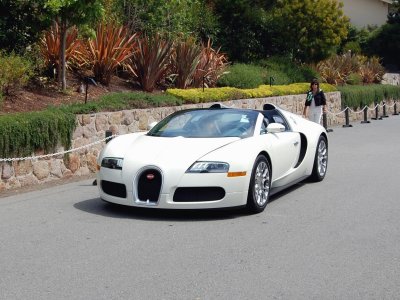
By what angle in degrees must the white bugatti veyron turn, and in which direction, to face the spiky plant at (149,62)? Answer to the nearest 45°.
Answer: approximately 135° to its right

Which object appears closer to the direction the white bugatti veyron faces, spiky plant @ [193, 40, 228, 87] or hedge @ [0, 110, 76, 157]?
the hedge

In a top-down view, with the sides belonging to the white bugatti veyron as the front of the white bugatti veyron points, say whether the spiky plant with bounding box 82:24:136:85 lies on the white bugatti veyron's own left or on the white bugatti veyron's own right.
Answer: on the white bugatti veyron's own right

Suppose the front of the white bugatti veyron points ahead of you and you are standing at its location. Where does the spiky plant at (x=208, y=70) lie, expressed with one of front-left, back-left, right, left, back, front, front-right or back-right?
back-right

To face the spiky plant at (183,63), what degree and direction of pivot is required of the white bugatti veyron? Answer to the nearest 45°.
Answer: approximately 135° to its right

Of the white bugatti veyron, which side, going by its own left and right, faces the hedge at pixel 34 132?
right

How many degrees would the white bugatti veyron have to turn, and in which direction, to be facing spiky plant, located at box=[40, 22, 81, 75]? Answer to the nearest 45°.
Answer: approximately 90° to its right

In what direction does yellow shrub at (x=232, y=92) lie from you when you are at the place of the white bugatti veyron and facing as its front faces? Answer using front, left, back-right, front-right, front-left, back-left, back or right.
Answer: back-right

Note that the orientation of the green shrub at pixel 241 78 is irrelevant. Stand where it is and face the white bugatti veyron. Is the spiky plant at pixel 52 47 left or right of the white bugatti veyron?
right

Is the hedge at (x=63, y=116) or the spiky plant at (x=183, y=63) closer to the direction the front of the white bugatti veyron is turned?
the hedge

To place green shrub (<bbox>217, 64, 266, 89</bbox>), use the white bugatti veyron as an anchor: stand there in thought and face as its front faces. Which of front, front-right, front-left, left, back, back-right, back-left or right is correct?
back-right
